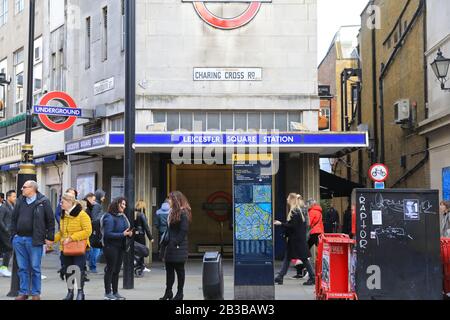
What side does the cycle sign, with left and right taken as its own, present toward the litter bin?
front

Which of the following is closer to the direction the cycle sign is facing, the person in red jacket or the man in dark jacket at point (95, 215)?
the person in red jacket
